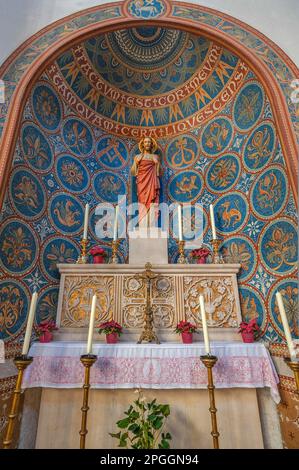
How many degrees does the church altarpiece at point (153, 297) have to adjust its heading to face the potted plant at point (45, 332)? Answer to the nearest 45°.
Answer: approximately 90° to its right

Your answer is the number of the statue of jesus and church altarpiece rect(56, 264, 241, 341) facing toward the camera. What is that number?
2

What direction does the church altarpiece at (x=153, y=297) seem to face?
toward the camera

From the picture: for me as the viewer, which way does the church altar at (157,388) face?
facing the viewer
